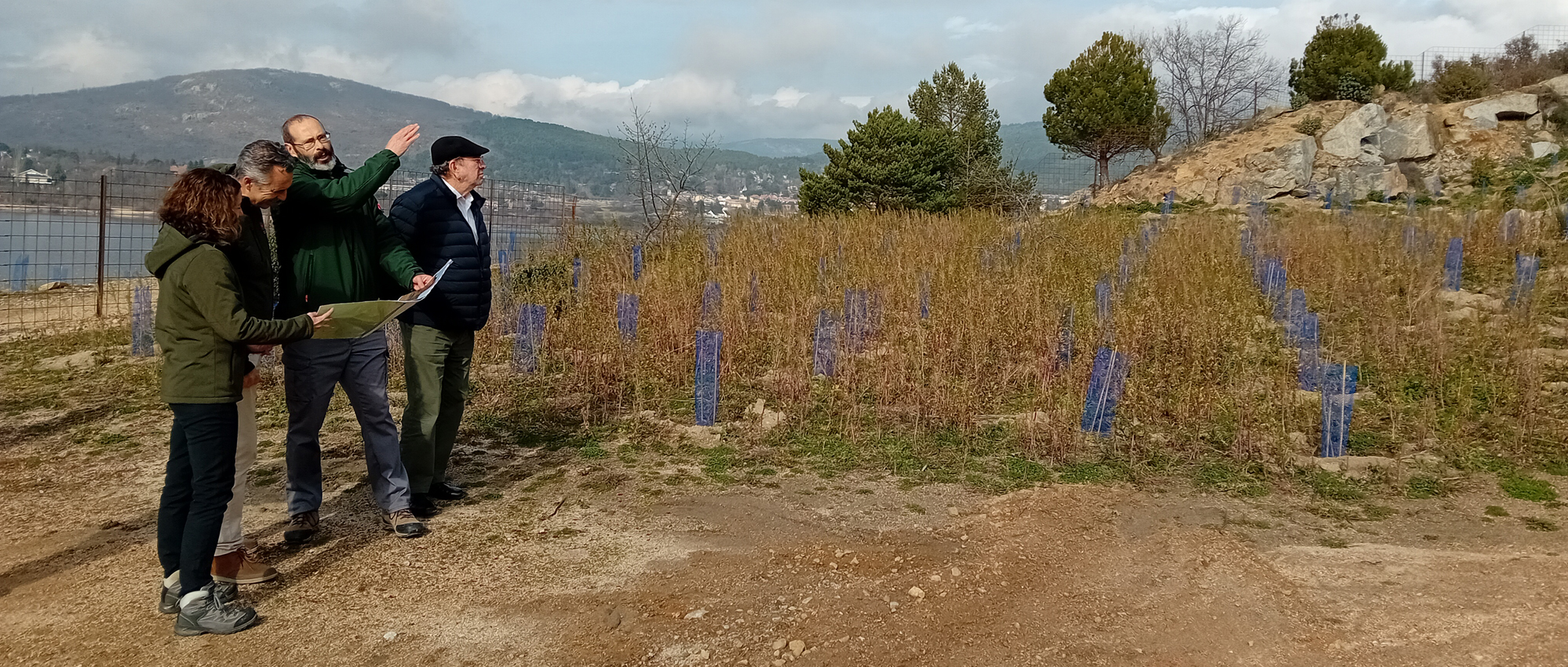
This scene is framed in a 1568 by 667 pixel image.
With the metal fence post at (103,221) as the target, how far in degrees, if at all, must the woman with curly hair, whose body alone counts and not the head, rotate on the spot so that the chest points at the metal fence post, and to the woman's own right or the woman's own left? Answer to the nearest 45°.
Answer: approximately 90° to the woman's own left

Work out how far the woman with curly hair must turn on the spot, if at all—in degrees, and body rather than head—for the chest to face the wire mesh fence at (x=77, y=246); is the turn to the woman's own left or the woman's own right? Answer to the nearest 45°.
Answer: approximately 90° to the woman's own left

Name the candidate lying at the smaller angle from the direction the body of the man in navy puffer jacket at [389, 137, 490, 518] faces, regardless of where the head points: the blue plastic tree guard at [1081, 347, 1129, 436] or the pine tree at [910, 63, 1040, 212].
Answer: the blue plastic tree guard

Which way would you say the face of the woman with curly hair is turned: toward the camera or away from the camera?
away from the camera
